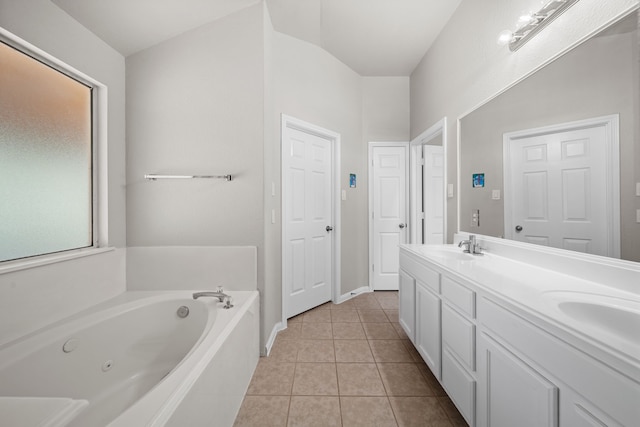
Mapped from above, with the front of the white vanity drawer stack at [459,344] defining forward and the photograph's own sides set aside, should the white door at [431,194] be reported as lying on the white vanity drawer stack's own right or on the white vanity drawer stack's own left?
on the white vanity drawer stack's own right

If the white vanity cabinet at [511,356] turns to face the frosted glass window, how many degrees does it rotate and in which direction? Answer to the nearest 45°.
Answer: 0° — it already faces it

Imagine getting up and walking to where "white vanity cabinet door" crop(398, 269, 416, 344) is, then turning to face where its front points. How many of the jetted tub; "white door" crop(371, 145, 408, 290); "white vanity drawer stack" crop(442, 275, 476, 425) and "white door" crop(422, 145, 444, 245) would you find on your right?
2

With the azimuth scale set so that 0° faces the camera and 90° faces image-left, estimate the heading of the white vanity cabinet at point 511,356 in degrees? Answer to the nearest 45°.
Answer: approximately 45°

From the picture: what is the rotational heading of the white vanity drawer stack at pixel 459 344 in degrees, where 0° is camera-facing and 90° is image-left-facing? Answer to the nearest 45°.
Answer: approximately 90°

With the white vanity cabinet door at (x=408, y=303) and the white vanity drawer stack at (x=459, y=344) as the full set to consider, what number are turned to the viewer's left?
2

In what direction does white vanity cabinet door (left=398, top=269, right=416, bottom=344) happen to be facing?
to the viewer's left
